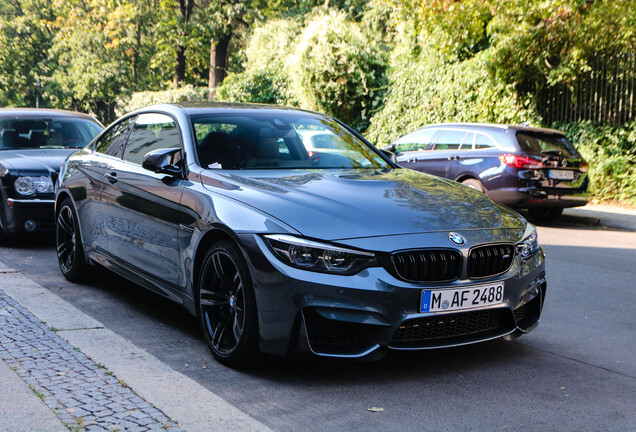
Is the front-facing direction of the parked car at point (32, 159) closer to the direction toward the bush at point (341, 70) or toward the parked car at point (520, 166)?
the parked car

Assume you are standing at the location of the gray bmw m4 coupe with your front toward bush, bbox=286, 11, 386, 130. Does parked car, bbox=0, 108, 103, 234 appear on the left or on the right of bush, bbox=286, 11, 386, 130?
left

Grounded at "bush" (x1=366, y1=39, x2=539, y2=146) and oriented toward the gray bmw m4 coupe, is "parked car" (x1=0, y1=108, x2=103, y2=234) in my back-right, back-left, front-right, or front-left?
front-right

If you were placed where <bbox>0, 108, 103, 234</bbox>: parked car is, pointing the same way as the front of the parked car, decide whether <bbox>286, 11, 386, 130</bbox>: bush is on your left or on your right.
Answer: on your left

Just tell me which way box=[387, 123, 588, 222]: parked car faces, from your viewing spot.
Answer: facing away from the viewer and to the left of the viewer

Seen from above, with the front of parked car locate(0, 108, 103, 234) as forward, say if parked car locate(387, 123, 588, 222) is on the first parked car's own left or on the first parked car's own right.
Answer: on the first parked car's own left

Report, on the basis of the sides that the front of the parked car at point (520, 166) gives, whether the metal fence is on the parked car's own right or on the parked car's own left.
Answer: on the parked car's own right

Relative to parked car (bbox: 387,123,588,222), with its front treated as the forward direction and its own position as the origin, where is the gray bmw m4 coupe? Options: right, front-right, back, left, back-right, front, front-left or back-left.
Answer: back-left

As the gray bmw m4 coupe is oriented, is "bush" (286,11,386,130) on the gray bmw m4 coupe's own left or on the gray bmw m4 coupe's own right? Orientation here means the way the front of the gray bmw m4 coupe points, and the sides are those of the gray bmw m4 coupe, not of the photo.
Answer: on the gray bmw m4 coupe's own left

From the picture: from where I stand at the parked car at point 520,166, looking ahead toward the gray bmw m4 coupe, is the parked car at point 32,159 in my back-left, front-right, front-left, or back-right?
front-right

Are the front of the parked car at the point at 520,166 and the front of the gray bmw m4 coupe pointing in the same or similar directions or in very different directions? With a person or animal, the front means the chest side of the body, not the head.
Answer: very different directions

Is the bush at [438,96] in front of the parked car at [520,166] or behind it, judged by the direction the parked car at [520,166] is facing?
in front

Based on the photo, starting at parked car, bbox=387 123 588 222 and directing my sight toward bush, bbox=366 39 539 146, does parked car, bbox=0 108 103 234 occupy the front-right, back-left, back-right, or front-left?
back-left

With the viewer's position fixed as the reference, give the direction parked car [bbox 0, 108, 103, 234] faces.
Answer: facing the viewer and to the right of the viewer

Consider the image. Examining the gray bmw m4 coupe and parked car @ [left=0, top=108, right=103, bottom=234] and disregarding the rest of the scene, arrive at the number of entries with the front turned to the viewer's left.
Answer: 0
